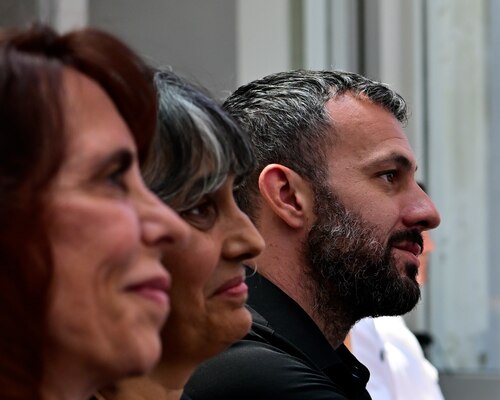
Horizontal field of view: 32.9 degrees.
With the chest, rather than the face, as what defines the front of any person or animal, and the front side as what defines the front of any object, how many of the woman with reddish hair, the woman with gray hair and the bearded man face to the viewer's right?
3

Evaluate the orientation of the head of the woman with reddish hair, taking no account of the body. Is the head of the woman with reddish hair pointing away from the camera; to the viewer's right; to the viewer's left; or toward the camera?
to the viewer's right

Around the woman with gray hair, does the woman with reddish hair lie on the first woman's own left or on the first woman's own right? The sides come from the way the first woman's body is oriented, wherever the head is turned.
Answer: on the first woman's own right

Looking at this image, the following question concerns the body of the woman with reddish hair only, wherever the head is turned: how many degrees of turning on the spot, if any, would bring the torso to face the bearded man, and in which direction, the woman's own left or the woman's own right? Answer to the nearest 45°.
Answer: approximately 45° to the woman's own left

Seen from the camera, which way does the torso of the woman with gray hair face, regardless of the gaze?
to the viewer's right

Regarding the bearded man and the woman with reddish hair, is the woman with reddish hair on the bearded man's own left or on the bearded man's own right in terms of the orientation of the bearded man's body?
on the bearded man's own right

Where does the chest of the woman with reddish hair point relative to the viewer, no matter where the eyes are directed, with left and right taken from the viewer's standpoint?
facing to the right of the viewer

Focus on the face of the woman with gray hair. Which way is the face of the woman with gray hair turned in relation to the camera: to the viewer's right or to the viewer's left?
to the viewer's right

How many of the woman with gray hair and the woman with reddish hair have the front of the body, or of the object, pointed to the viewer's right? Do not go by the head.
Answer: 2

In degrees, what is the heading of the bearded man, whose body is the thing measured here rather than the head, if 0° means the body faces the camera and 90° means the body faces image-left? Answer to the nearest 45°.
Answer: approximately 270°

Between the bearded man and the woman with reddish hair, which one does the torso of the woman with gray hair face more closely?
the bearded man
